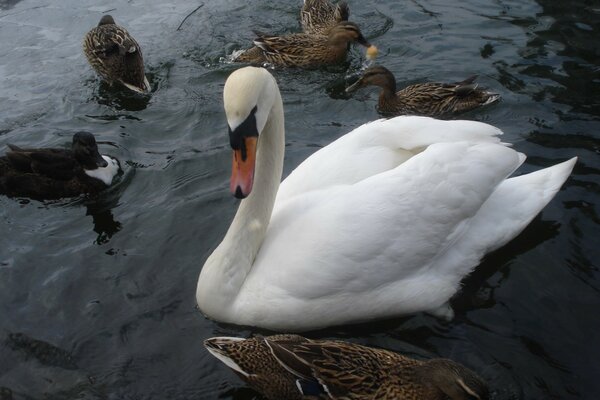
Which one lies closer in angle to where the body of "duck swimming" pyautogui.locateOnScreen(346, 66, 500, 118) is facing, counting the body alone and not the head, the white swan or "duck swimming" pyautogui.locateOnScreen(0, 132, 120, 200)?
the duck swimming

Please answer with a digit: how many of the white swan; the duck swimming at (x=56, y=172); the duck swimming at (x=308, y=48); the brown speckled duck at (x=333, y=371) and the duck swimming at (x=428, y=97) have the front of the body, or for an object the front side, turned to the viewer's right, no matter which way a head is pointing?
3

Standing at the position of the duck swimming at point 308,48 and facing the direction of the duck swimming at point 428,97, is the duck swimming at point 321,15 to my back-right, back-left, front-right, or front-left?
back-left

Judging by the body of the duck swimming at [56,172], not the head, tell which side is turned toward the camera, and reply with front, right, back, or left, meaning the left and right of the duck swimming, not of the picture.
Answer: right

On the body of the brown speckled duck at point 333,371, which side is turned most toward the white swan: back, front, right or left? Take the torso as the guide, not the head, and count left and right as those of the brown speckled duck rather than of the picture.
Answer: left

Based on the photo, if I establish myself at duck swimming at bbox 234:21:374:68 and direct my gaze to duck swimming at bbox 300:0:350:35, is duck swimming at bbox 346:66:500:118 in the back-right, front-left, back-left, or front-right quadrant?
back-right

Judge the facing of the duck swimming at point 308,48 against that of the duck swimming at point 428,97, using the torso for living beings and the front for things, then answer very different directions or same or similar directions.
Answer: very different directions

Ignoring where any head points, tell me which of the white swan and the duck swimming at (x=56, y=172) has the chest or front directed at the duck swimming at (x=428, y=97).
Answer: the duck swimming at (x=56, y=172)

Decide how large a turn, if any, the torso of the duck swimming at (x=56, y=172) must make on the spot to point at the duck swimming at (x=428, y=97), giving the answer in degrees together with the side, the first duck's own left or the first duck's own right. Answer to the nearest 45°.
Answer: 0° — it already faces it

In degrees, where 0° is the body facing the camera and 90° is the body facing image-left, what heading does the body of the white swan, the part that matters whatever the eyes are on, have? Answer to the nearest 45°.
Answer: approximately 45°

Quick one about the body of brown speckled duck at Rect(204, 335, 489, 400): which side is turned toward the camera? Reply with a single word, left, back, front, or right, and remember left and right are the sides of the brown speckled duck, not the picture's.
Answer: right

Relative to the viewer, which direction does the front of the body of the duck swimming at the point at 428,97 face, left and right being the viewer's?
facing to the left of the viewer

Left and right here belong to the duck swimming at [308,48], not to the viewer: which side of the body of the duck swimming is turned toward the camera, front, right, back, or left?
right

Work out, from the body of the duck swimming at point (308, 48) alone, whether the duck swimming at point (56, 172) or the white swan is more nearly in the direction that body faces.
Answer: the white swan

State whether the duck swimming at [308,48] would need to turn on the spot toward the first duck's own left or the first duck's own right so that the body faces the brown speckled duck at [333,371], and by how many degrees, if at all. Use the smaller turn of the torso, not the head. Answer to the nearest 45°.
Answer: approximately 90° to the first duck's own right
